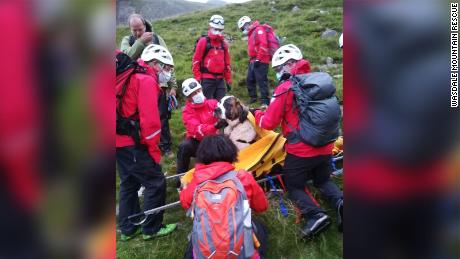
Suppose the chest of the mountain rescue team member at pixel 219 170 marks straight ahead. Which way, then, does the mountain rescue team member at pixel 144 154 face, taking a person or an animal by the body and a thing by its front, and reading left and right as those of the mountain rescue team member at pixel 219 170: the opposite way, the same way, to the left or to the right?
to the right

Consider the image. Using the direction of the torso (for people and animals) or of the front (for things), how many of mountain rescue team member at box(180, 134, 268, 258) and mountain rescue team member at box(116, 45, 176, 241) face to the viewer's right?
1

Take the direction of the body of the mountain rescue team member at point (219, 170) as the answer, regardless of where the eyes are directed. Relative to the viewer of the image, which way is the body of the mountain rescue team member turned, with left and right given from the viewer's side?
facing away from the viewer

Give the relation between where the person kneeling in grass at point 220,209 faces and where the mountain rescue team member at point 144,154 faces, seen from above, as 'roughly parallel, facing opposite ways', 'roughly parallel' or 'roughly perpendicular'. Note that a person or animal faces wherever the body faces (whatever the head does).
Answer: roughly perpendicular

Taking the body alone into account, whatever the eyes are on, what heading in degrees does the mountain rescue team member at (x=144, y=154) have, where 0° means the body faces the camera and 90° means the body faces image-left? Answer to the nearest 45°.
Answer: approximately 270°

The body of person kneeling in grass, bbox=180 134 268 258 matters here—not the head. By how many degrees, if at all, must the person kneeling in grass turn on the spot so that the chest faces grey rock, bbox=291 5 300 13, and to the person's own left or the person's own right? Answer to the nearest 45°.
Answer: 0° — they already face it

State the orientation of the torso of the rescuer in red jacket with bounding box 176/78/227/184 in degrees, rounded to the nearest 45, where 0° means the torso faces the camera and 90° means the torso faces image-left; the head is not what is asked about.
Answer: approximately 315°

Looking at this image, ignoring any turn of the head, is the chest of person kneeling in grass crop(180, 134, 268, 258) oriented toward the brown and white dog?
yes

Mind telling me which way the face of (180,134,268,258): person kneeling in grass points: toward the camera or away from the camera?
away from the camera

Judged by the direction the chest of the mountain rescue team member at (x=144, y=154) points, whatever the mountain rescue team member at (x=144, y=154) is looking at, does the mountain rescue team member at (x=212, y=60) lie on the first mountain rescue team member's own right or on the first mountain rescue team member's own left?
on the first mountain rescue team member's own left
